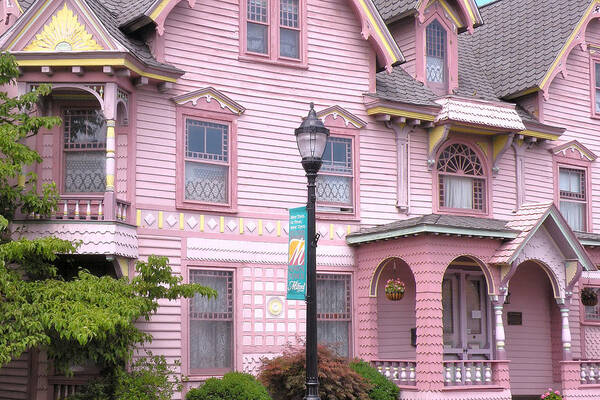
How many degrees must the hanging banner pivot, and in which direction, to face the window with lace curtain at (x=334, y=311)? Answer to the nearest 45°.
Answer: approximately 180°

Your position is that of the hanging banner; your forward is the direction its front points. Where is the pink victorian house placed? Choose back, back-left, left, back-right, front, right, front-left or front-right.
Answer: back

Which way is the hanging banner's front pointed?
toward the camera

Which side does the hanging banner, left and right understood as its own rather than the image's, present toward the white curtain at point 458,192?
back

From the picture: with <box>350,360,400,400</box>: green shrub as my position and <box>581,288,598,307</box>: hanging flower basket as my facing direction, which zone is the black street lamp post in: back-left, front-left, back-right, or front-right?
back-right

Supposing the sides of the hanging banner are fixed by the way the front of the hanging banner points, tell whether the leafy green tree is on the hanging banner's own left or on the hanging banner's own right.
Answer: on the hanging banner's own right
